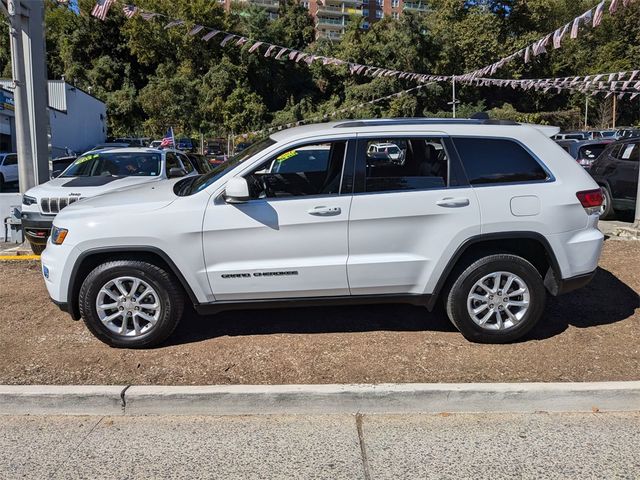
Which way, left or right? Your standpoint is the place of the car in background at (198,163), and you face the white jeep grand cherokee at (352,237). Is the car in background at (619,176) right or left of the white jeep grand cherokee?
left

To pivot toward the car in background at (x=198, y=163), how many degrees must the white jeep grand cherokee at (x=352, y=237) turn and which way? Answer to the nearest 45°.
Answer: approximately 90° to its right

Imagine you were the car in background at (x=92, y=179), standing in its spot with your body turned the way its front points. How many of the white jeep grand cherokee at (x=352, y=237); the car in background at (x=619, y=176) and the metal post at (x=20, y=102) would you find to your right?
1

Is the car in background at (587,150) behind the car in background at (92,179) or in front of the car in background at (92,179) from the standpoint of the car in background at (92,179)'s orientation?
behind

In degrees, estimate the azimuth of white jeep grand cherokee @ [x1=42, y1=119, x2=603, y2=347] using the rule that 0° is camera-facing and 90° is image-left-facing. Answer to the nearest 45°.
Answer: approximately 90°

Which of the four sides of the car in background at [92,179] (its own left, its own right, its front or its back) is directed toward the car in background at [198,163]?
back

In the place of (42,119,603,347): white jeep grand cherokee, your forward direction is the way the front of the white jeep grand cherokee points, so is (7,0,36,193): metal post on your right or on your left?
on your right

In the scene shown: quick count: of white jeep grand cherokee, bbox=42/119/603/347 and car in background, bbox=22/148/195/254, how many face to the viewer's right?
0

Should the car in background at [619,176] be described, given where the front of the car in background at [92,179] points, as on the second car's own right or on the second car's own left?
on the second car's own left

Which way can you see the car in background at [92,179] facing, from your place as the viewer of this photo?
facing the viewer and to the left of the viewer

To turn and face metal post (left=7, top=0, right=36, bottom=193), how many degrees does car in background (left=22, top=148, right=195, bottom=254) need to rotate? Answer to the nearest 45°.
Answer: approximately 90° to its right

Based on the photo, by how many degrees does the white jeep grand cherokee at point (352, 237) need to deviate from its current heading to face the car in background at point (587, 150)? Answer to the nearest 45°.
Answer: approximately 135° to its right

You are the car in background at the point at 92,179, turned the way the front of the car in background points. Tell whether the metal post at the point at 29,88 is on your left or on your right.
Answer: on your right
